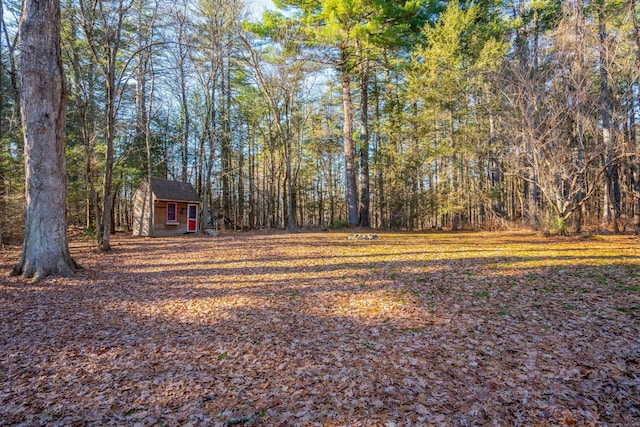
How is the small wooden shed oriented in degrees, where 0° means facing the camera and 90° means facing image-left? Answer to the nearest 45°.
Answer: approximately 315°

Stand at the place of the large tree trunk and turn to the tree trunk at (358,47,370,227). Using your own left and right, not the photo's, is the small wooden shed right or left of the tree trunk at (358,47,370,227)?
left

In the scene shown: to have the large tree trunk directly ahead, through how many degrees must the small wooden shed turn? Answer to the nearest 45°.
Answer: approximately 45° to its right

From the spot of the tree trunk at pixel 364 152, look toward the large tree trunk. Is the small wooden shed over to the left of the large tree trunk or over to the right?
right
